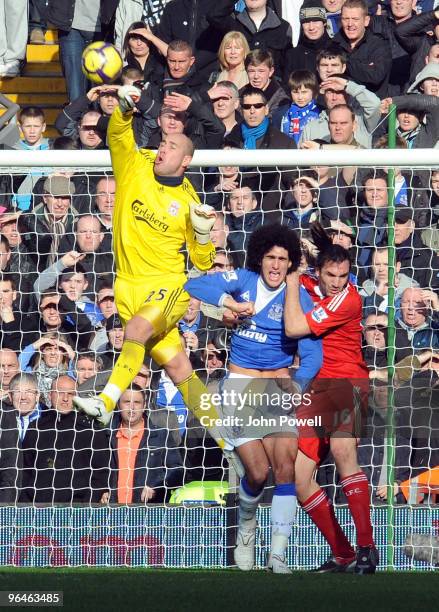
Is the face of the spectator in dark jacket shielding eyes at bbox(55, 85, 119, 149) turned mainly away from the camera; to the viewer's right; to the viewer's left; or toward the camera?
toward the camera

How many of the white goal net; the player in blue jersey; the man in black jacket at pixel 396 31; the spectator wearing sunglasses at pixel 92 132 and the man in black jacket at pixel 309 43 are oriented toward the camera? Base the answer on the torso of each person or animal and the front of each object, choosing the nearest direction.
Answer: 5

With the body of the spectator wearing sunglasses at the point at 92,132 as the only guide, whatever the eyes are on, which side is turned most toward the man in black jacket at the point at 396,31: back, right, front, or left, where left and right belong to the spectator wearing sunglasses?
left

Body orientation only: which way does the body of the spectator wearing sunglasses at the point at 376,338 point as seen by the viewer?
toward the camera

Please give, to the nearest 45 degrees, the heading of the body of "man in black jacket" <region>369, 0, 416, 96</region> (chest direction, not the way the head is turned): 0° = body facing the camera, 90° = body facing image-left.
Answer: approximately 0°

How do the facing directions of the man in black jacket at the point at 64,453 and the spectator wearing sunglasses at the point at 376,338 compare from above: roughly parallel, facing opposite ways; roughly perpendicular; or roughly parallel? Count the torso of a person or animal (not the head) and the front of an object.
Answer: roughly parallel

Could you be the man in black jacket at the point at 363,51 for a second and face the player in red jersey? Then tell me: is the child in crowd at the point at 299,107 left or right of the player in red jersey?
right

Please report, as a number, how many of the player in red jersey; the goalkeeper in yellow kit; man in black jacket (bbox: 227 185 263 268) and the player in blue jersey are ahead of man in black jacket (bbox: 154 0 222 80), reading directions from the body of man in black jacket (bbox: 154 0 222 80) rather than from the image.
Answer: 4

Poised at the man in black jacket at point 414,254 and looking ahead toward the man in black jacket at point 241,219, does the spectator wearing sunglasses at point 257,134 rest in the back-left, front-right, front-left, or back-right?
front-right

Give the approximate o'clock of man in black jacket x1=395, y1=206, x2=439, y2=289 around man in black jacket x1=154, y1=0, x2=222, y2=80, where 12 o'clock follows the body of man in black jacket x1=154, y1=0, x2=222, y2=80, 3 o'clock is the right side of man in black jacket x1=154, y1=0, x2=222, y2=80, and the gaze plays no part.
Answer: man in black jacket x1=395, y1=206, x2=439, y2=289 is roughly at 11 o'clock from man in black jacket x1=154, y1=0, x2=222, y2=80.

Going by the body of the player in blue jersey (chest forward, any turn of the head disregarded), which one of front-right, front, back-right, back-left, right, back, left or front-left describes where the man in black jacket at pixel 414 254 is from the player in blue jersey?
back-left

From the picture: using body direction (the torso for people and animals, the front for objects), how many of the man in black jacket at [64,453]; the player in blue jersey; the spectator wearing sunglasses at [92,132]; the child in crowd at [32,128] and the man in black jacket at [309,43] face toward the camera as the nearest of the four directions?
5

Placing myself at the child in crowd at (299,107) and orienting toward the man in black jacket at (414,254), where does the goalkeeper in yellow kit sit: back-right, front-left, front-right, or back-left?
front-right

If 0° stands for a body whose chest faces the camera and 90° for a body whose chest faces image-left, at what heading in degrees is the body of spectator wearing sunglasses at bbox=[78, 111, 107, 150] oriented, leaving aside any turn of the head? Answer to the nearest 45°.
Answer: approximately 0°

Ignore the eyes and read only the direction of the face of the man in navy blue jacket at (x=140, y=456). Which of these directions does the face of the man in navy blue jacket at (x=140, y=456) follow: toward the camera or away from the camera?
toward the camera

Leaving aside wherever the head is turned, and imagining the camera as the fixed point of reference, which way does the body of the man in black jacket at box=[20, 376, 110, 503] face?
toward the camera
